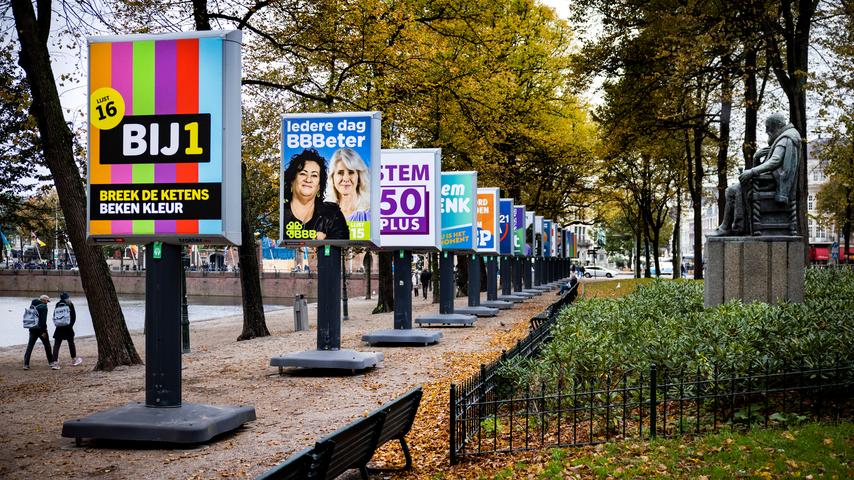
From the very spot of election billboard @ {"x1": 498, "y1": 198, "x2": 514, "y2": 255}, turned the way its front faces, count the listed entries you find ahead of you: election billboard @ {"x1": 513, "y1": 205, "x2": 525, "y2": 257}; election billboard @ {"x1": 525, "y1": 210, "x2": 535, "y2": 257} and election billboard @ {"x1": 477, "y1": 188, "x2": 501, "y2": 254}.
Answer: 1

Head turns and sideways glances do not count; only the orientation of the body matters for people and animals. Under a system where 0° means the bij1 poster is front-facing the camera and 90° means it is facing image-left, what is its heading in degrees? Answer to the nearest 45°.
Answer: approximately 0°

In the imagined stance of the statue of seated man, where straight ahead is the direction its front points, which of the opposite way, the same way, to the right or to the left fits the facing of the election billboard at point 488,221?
to the left

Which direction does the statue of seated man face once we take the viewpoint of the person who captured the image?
facing to the left of the viewer

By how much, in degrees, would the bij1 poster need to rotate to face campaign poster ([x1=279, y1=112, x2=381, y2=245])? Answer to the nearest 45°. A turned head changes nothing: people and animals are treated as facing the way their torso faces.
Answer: approximately 135° to its left

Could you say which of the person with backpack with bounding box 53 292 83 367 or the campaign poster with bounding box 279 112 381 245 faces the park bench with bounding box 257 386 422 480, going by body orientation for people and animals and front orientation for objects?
the campaign poster

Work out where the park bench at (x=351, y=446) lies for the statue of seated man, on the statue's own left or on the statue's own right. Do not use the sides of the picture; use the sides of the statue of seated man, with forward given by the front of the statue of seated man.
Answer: on the statue's own left

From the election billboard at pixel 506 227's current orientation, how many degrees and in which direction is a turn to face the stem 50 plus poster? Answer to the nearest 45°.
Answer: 0° — it already faces it

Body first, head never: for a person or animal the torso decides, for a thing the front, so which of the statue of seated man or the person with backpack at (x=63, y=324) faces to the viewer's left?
the statue of seated man

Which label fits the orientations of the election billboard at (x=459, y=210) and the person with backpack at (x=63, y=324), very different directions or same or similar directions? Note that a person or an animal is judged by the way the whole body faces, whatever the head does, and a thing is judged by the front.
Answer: very different directions

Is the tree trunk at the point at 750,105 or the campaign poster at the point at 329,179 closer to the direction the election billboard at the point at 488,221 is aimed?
the campaign poster

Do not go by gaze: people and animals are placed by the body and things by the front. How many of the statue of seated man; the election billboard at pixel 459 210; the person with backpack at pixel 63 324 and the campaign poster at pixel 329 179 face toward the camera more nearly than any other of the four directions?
2

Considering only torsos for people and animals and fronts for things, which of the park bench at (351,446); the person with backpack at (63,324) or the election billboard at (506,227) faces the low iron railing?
the election billboard
